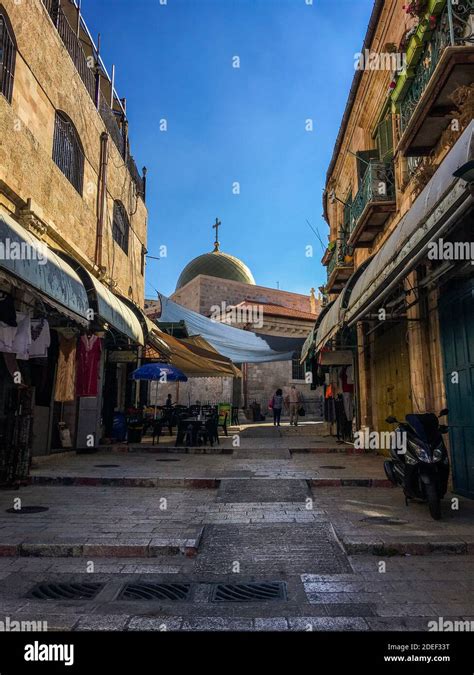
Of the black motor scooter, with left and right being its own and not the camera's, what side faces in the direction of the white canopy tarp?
back

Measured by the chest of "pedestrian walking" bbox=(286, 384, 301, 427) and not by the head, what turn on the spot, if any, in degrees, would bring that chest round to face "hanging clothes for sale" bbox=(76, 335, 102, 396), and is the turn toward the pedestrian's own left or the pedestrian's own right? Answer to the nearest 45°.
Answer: approximately 135° to the pedestrian's own left

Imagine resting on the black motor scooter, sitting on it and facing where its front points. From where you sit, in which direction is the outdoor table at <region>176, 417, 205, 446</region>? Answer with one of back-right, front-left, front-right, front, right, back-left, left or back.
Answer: back

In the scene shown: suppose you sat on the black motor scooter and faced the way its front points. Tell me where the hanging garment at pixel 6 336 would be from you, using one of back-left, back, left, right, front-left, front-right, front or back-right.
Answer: back-right

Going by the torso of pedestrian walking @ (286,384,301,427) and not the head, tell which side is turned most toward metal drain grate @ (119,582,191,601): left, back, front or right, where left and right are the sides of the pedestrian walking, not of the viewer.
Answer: back

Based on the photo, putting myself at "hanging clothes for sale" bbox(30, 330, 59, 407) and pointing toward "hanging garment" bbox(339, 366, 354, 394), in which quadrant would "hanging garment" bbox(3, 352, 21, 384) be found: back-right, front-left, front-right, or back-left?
back-right

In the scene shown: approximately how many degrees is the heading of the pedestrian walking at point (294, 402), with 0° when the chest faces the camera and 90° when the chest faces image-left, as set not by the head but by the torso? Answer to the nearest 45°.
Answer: approximately 180°

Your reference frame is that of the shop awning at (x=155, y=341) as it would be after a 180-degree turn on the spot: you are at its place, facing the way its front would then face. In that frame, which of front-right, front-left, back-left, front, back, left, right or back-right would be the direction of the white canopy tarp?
back-right

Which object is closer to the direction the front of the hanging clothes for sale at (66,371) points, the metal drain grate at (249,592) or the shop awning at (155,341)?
the metal drain grate

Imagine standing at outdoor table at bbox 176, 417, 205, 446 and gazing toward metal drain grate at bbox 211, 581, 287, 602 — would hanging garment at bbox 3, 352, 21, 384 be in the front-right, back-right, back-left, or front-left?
front-right

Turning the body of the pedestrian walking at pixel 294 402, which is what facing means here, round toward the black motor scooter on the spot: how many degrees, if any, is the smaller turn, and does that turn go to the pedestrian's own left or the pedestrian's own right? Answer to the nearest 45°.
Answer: approximately 180°

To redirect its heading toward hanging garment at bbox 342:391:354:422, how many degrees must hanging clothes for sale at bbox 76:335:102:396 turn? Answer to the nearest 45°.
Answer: approximately 90° to its left

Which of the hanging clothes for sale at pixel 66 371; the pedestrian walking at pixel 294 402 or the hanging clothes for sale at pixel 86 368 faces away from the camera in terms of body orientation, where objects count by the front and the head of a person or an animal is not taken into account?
the pedestrian walking

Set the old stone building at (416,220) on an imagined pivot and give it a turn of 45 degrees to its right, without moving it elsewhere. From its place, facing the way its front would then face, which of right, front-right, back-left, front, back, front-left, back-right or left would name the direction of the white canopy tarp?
front

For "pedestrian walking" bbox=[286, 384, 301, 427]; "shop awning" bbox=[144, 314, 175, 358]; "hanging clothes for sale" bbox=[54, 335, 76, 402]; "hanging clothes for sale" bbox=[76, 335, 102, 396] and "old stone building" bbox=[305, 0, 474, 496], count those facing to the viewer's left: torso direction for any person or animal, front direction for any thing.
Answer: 1
